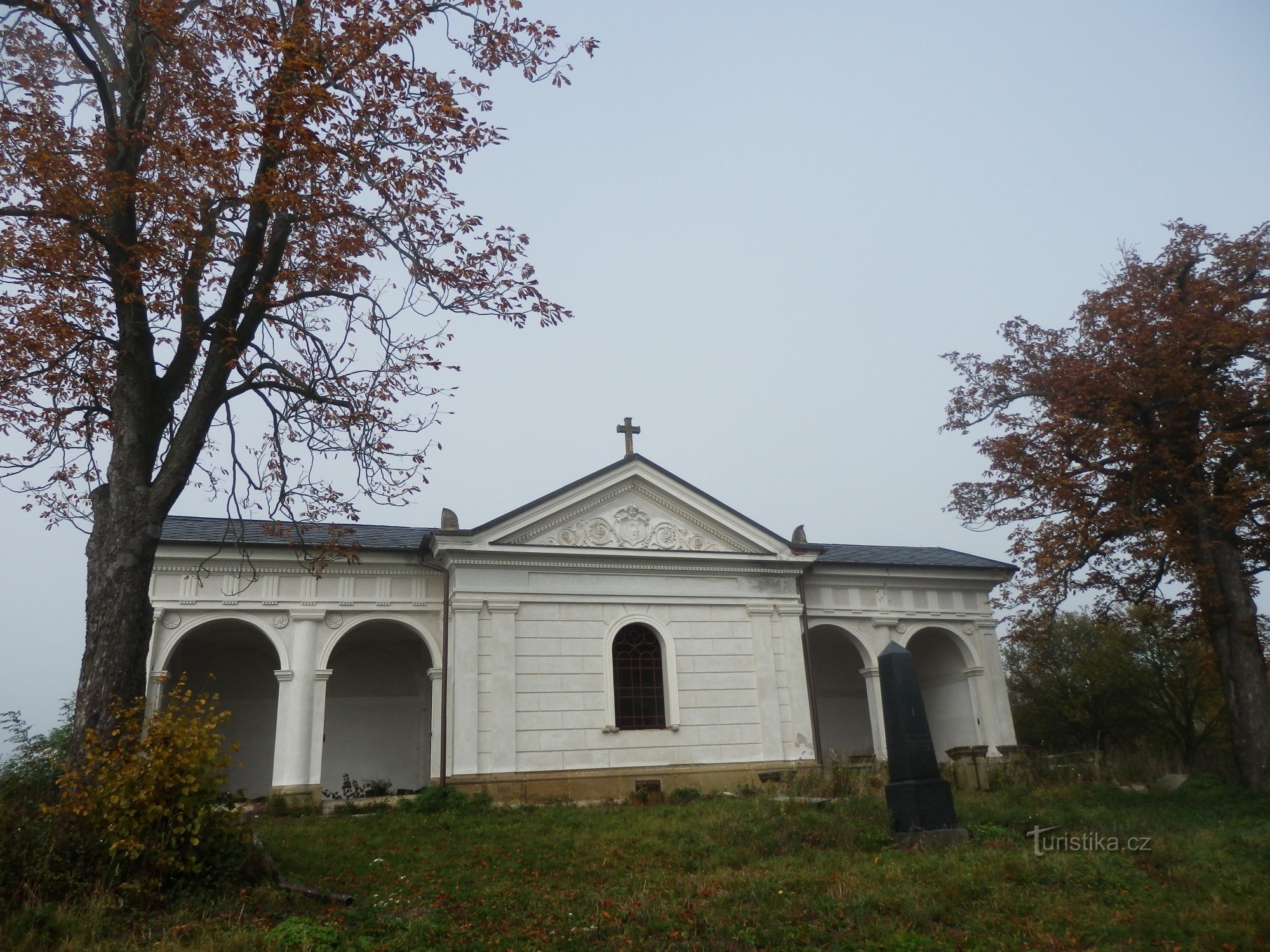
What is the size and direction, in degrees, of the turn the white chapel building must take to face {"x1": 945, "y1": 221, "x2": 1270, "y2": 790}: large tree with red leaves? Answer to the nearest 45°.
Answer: approximately 45° to its left

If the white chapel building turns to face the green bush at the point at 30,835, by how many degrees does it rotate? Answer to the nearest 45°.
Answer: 0° — it already faces it

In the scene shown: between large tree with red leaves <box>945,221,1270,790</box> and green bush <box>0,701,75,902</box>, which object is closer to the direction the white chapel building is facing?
the green bush

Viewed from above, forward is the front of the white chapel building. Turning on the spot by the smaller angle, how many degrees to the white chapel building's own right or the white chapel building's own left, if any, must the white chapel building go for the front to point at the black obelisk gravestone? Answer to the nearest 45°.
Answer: approximately 45° to the white chapel building's own left

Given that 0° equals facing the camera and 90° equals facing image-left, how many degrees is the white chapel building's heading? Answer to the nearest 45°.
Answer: approximately 0°

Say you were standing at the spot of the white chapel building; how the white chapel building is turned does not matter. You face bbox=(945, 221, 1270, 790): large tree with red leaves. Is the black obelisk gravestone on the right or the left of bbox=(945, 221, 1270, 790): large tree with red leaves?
right
